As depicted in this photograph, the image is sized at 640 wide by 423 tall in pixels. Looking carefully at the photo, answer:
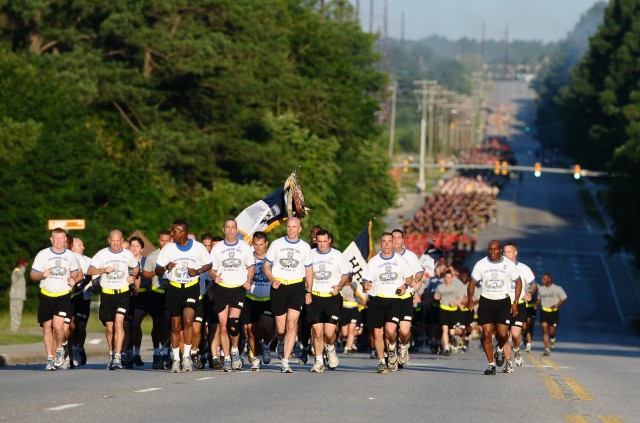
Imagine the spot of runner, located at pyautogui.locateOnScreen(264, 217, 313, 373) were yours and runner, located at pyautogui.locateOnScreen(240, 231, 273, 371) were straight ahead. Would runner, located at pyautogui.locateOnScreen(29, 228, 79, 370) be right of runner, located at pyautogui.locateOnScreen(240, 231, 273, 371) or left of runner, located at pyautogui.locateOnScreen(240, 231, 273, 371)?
left

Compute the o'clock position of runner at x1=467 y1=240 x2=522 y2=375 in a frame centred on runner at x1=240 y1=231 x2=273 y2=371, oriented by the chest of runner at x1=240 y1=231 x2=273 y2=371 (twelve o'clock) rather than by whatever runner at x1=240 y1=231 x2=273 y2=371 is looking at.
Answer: runner at x1=467 y1=240 x2=522 y2=375 is roughly at 9 o'clock from runner at x1=240 y1=231 x2=273 y2=371.

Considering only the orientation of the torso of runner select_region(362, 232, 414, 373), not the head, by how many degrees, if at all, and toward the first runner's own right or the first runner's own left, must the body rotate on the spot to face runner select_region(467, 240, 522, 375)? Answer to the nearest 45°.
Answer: approximately 90° to the first runner's own left

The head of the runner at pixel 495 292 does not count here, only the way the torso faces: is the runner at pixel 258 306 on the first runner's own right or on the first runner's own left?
on the first runner's own right
